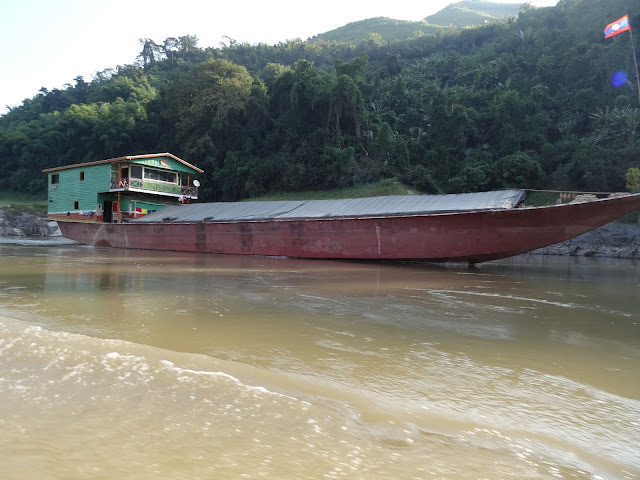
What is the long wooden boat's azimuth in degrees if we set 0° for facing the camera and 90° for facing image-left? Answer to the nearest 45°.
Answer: approximately 270°
